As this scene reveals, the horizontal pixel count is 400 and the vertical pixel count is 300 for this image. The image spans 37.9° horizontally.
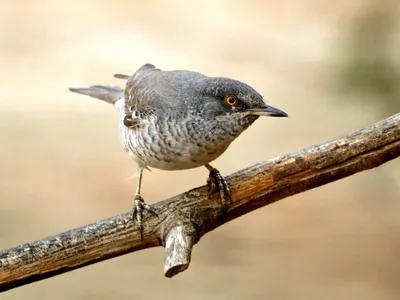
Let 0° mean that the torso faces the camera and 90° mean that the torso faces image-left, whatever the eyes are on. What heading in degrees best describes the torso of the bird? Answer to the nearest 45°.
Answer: approximately 315°
